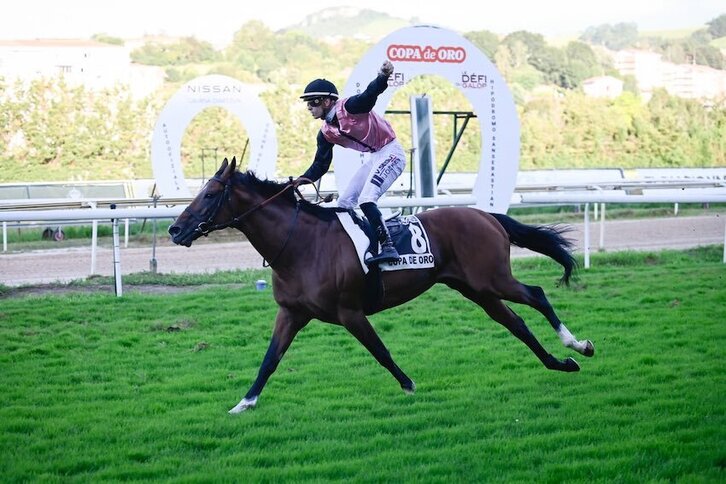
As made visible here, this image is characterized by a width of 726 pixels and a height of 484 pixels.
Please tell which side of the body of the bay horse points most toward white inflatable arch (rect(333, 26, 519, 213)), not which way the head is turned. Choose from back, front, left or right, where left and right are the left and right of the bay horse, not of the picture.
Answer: right

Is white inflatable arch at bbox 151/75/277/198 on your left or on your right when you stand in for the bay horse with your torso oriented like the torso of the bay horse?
on your right

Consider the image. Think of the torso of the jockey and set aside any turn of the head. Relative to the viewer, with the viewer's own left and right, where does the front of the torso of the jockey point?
facing to the left of the viewer

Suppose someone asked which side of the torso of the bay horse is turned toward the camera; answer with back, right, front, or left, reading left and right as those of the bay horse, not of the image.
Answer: left

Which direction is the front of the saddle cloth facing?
to the viewer's left

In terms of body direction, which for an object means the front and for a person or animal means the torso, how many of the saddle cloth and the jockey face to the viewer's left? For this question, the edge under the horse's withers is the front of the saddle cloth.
2

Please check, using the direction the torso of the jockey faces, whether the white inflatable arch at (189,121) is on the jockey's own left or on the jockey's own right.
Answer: on the jockey's own right

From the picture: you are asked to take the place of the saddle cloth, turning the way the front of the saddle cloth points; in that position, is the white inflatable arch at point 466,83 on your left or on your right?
on your right
